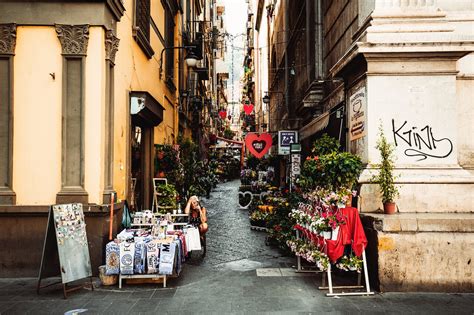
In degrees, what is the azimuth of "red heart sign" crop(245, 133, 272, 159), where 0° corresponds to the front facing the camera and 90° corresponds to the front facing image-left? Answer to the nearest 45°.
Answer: approximately 0°

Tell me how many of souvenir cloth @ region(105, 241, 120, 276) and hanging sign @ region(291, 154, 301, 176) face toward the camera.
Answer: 2

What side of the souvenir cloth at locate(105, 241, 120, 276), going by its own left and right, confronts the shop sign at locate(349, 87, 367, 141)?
left

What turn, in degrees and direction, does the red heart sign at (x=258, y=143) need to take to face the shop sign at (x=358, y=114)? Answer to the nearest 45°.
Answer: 0° — it already faces it

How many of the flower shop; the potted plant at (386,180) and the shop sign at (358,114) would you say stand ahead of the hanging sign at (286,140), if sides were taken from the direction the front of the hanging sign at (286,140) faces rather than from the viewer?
3

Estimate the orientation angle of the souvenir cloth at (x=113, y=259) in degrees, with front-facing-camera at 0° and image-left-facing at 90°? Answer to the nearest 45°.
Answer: approximately 0°

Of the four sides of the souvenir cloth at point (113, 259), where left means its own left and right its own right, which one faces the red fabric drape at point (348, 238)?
left

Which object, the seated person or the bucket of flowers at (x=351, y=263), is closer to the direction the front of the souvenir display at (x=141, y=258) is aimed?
the bucket of flowers
